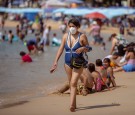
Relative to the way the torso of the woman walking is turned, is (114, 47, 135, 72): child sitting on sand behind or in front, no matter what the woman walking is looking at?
behind

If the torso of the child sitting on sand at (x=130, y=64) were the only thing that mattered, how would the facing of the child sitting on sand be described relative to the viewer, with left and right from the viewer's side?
facing to the left of the viewer

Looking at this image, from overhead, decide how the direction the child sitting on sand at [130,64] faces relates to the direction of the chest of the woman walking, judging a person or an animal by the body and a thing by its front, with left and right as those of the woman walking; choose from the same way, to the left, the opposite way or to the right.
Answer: to the right

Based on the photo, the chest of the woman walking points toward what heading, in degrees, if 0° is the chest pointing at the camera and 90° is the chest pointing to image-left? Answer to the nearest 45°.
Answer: approximately 0°

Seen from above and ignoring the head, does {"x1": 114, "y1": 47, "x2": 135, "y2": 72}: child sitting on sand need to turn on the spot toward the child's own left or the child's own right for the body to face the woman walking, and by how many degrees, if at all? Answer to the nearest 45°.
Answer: approximately 90° to the child's own left

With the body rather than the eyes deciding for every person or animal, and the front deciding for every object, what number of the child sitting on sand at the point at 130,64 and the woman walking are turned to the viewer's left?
1
